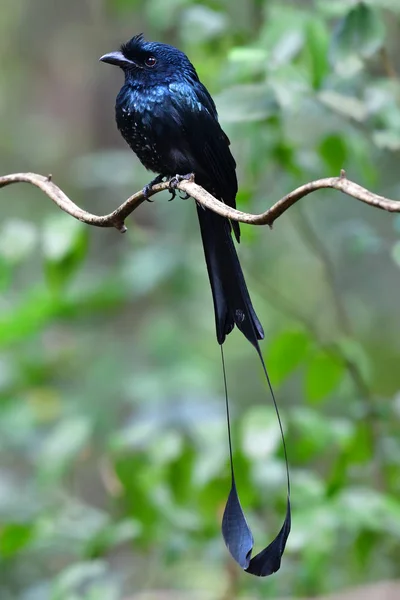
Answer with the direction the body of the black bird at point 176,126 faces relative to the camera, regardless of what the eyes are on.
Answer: to the viewer's left

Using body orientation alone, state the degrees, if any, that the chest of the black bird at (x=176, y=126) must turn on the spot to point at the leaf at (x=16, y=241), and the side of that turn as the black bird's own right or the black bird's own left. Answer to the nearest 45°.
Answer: approximately 45° to the black bird's own right

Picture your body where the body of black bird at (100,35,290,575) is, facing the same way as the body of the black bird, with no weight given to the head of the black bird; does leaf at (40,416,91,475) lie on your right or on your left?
on your right

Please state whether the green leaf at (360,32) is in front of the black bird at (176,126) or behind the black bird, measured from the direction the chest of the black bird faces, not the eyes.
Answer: behind

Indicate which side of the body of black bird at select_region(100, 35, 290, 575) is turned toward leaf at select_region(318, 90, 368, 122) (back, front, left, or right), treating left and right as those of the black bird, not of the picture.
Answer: back
